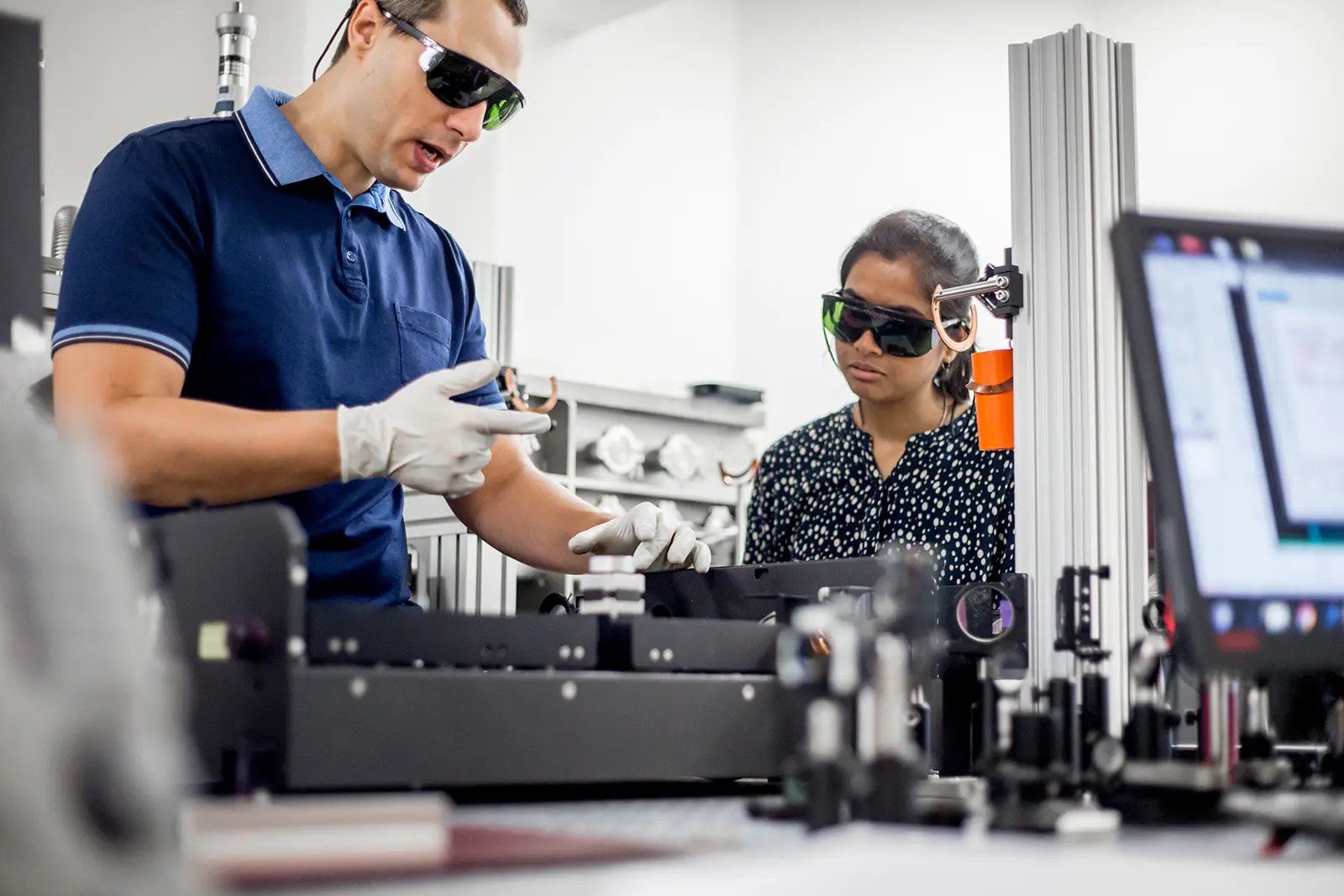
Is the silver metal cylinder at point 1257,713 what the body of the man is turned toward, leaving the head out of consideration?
yes

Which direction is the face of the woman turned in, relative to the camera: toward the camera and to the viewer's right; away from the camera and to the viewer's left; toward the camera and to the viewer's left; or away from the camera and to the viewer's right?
toward the camera and to the viewer's left

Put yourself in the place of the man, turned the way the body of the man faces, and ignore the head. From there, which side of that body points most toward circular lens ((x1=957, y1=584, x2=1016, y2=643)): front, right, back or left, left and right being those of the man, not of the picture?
front

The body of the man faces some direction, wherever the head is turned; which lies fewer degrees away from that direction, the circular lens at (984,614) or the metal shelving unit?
the circular lens

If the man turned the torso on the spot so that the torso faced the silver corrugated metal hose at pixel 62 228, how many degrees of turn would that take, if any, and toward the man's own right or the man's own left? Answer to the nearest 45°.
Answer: approximately 135° to the man's own left

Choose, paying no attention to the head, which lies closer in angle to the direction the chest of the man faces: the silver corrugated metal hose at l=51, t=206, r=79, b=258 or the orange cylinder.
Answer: the orange cylinder

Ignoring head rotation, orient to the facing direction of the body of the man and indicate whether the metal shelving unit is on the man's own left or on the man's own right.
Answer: on the man's own left

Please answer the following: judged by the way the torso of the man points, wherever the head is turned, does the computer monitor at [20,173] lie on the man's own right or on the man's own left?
on the man's own right

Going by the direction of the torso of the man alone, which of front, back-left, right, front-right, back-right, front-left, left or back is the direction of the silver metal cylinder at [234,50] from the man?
back-left

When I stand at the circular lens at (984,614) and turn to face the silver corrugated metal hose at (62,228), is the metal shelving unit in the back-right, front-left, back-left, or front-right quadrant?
front-right

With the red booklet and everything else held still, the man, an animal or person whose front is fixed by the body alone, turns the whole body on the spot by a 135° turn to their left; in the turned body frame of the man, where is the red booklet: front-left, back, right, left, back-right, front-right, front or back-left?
back

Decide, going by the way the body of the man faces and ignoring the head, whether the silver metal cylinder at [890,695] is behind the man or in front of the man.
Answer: in front

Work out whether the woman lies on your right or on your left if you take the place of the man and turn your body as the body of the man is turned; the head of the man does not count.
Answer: on your left

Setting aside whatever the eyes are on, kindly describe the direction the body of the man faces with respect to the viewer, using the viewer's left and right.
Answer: facing the viewer and to the right of the viewer

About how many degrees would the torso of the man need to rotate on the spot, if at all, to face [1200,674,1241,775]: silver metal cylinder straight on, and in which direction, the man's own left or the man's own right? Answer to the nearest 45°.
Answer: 0° — they already face it
